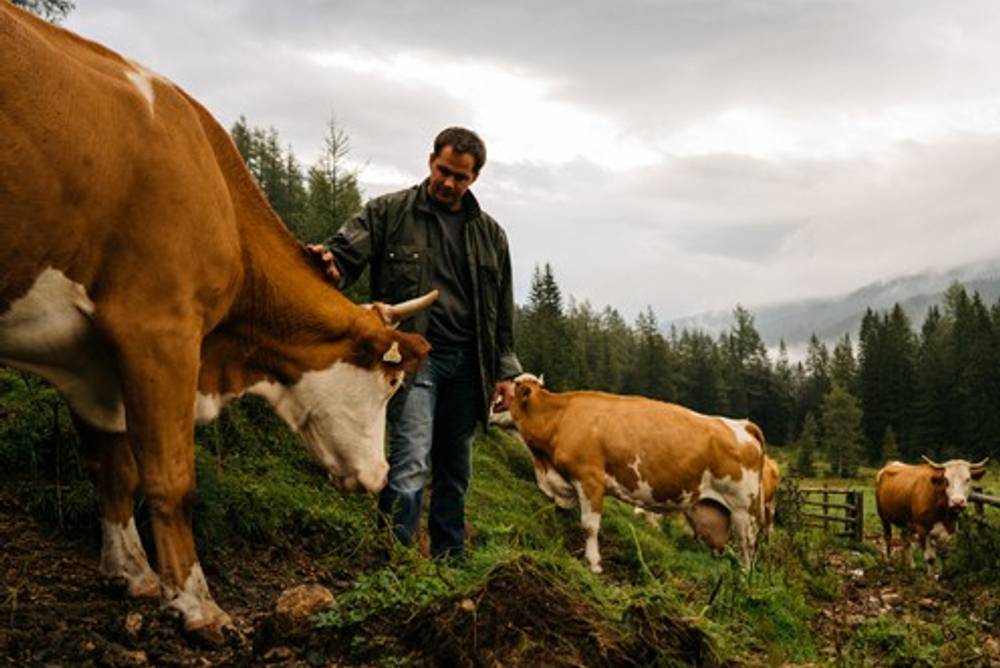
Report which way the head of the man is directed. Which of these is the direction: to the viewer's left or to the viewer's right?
to the viewer's left

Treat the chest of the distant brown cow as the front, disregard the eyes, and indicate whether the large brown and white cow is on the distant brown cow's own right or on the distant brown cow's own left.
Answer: on the distant brown cow's own right

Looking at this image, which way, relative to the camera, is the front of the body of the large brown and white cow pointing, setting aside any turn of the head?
to the viewer's right

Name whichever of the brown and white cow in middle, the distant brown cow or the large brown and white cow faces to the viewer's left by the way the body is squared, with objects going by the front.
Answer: the brown and white cow in middle

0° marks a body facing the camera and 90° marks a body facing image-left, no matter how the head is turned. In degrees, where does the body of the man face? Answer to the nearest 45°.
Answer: approximately 0°

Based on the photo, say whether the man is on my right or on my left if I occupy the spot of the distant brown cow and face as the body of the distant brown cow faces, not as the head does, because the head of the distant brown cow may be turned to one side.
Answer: on my right

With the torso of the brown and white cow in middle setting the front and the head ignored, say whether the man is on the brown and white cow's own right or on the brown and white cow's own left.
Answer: on the brown and white cow's own left

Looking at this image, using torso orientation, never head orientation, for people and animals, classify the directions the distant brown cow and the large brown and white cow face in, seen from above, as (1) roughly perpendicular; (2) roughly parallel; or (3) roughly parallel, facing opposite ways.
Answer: roughly perpendicular

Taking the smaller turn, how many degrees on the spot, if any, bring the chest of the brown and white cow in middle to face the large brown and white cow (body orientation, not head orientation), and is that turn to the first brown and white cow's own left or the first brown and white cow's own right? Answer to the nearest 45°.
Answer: approximately 90° to the first brown and white cow's own left

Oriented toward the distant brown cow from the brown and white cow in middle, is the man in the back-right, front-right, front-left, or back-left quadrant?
back-right

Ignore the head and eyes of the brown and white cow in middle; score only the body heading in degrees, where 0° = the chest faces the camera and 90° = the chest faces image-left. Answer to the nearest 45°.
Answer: approximately 90°

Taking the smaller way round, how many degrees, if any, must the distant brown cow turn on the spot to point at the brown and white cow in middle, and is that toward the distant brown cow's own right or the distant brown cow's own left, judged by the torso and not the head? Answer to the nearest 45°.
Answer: approximately 45° to the distant brown cow's own right

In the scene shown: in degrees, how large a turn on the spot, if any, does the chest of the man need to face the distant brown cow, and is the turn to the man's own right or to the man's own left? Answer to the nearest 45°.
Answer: approximately 135° to the man's own left
